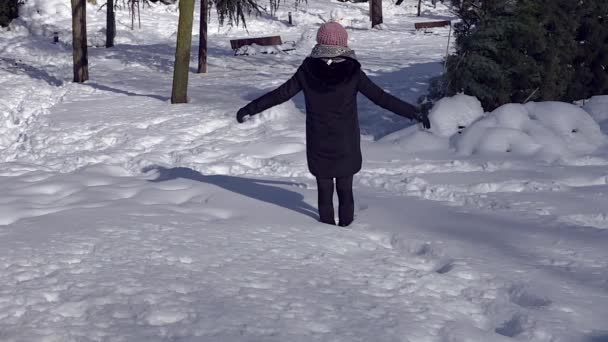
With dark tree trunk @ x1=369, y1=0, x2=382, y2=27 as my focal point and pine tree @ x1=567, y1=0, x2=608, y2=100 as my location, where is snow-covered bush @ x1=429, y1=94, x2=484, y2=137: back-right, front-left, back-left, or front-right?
back-left

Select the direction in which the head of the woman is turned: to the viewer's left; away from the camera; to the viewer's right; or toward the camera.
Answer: away from the camera

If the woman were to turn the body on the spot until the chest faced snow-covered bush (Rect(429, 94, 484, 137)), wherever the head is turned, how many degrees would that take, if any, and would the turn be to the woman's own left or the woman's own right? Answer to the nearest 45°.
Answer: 0° — they already face it

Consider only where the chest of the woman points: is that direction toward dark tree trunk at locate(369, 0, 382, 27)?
yes

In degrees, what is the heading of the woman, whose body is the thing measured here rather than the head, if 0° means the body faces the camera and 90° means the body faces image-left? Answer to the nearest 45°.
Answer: approximately 180°

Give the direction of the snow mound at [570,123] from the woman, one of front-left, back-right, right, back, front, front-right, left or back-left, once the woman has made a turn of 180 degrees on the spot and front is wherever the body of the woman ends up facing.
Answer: back-left

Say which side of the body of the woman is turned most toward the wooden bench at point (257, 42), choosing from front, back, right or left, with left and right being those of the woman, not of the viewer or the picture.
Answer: front

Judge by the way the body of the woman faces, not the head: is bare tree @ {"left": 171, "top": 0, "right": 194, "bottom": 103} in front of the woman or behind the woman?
in front

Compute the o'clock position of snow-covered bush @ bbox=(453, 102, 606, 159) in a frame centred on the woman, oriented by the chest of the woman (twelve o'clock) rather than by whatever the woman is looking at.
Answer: The snow-covered bush is roughly at 1 o'clock from the woman.

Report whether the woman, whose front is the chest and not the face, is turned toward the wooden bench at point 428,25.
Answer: yes

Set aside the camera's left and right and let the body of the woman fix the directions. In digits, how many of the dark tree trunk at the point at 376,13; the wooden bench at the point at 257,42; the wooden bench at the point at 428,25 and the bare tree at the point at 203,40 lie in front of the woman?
4

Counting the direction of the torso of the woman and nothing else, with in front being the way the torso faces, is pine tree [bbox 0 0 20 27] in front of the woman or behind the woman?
in front
